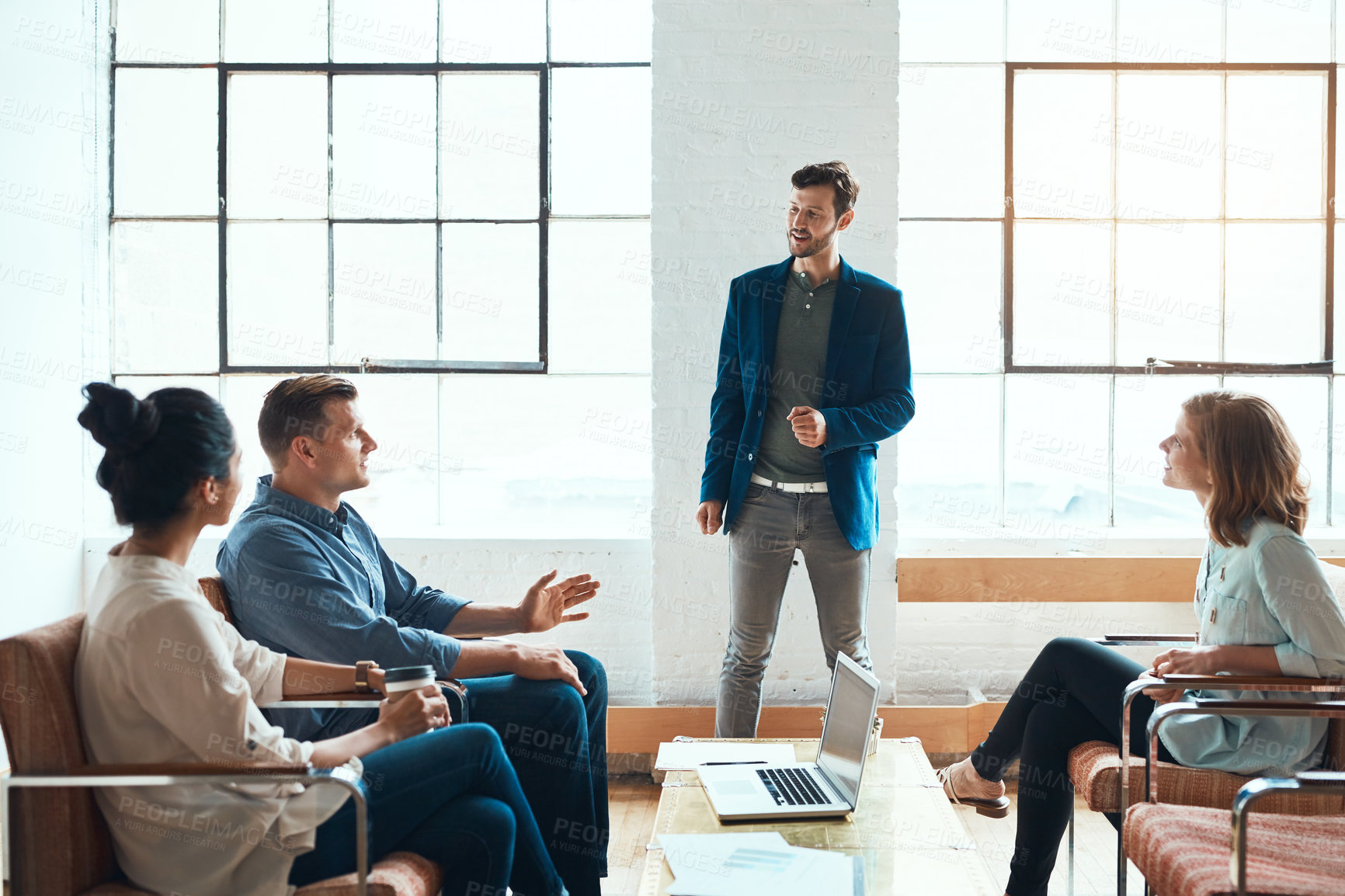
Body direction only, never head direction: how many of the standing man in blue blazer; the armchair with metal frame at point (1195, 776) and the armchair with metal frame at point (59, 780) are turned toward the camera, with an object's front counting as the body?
1

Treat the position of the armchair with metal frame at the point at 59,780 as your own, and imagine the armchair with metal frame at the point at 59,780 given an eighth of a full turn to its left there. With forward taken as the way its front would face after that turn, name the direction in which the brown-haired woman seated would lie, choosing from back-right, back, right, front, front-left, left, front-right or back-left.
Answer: front-right

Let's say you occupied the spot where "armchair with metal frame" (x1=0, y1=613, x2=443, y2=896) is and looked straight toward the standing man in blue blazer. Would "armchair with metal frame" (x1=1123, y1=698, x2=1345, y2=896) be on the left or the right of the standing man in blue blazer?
right

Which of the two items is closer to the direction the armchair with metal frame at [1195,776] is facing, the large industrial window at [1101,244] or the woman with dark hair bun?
the woman with dark hair bun

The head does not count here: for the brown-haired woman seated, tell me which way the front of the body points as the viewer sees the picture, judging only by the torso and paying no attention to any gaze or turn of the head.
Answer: to the viewer's left

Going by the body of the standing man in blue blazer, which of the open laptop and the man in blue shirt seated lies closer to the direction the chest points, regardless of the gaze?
the open laptop

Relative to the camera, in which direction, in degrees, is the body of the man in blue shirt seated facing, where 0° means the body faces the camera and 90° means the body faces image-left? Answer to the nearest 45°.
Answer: approximately 270°

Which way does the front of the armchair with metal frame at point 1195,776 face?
to the viewer's left

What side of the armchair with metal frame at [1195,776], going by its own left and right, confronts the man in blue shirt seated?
front

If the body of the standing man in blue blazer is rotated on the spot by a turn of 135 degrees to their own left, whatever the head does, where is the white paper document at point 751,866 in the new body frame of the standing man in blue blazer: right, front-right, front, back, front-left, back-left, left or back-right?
back-right

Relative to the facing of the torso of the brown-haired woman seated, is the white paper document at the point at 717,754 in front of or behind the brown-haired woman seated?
in front

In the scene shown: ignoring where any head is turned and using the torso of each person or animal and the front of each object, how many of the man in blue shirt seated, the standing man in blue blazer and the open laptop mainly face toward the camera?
1

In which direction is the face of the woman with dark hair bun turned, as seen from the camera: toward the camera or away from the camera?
away from the camera

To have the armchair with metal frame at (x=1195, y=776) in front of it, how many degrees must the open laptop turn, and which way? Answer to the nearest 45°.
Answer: approximately 180°

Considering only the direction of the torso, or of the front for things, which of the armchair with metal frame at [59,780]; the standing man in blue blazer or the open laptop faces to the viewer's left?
the open laptop

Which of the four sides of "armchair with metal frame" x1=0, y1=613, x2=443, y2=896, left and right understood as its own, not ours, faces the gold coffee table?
front

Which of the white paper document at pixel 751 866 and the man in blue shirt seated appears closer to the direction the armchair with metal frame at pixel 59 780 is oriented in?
the white paper document

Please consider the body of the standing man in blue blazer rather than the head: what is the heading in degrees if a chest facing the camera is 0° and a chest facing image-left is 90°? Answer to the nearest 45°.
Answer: approximately 0°
